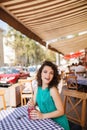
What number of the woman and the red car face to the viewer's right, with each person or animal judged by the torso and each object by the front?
0

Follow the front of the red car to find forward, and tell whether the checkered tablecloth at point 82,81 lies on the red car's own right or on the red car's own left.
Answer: on the red car's own left

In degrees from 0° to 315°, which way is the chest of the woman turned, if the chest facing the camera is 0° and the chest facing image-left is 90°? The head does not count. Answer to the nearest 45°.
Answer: approximately 45°

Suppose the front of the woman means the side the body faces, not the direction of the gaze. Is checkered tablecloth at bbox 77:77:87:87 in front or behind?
behind

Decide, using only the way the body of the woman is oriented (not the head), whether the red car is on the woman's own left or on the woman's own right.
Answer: on the woman's own right
